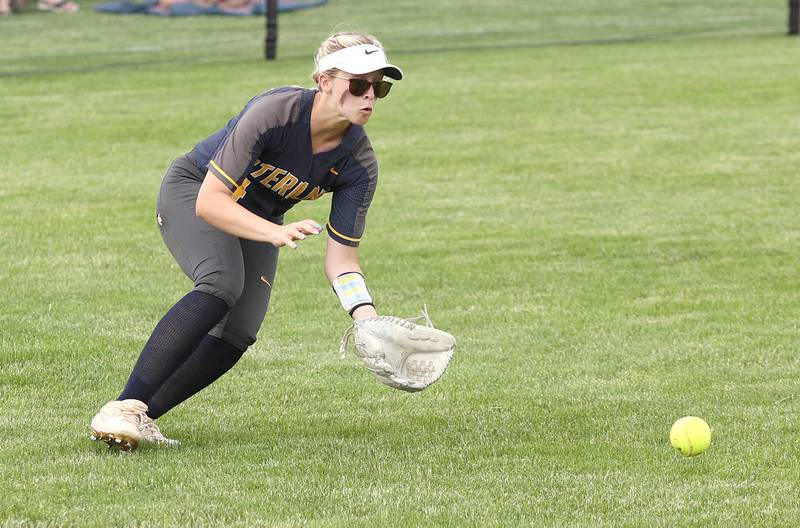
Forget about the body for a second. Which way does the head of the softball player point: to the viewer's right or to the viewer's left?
to the viewer's right

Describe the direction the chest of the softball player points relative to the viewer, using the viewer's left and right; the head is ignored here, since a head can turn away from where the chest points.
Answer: facing the viewer and to the right of the viewer

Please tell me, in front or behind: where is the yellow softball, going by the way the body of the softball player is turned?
in front
